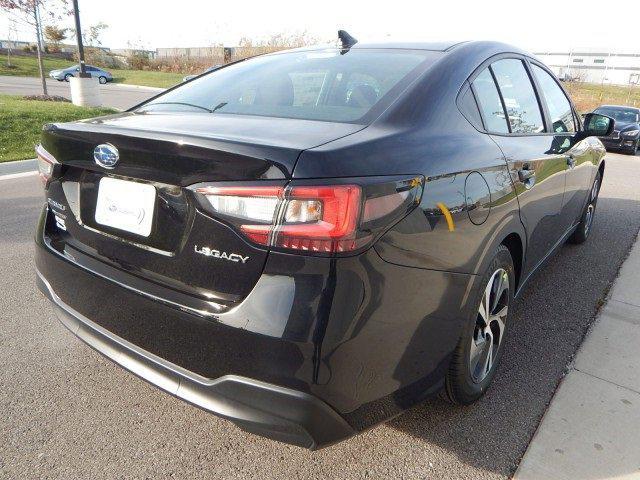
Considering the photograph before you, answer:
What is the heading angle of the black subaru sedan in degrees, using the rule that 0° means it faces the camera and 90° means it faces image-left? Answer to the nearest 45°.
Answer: approximately 225°

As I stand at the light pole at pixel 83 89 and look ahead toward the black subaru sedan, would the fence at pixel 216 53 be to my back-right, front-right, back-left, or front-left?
back-left

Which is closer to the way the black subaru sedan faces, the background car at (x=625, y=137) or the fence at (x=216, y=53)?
the background car

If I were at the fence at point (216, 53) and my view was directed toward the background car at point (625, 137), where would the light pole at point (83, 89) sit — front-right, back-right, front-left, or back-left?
front-right

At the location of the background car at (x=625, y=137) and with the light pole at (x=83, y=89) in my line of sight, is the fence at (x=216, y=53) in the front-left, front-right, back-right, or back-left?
front-right

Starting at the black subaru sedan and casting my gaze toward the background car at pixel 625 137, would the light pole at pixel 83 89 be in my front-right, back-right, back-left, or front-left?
front-left

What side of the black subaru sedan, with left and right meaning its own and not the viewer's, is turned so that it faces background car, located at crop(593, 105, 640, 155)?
front

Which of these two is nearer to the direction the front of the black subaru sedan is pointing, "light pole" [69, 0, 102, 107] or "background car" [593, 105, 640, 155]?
the background car

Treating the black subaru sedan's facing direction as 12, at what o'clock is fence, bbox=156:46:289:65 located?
The fence is roughly at 10 o'clock from the black subaru sedan.

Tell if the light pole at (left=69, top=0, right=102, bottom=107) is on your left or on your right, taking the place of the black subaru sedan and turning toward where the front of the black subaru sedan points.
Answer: on your left
